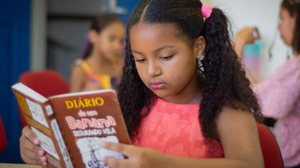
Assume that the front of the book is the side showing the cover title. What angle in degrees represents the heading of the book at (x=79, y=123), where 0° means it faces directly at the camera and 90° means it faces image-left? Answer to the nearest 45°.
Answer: approximately 0°

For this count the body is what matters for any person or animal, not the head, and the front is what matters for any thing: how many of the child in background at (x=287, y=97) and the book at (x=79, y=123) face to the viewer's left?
1

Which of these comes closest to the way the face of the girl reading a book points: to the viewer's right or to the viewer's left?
to the viewer's left

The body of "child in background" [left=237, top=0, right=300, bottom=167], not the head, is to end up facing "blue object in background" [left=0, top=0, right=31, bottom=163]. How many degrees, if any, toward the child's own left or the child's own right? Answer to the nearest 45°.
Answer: approximately 45° to the child's own right

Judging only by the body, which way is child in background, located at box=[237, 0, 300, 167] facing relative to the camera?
to the viewer's left

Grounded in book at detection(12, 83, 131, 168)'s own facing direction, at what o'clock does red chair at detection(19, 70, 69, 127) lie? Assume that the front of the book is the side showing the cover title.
The red chair is roughly at 6 o'clock from the book.

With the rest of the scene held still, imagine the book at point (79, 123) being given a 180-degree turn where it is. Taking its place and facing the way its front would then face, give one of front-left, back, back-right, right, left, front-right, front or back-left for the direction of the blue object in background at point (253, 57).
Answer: front-right

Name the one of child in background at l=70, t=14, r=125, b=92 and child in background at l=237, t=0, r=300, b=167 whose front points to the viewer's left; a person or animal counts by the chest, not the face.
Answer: child in background at l=237, t=0, r=300, b=167

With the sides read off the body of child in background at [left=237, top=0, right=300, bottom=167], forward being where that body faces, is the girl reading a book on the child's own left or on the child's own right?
on the child's own left

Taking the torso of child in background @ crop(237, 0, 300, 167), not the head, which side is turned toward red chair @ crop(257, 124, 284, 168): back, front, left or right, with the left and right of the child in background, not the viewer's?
left

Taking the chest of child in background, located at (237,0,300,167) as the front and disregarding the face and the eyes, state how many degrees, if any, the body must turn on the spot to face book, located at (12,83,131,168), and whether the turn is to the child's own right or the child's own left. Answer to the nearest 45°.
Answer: approximately 90° to the child's own left

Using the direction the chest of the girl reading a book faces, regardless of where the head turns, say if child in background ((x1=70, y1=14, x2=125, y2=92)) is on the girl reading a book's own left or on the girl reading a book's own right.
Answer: on the girl reading a book's own right
